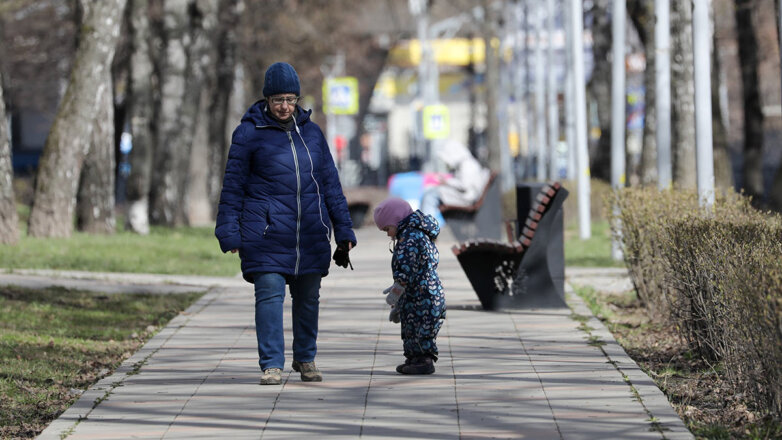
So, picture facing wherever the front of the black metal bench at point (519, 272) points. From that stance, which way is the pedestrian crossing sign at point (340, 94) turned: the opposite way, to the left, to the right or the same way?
to the left

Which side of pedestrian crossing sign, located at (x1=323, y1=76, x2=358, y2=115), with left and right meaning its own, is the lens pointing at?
front

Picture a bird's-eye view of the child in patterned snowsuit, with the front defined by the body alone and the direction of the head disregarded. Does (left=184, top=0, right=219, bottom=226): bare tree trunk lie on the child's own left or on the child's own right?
on the child's own right

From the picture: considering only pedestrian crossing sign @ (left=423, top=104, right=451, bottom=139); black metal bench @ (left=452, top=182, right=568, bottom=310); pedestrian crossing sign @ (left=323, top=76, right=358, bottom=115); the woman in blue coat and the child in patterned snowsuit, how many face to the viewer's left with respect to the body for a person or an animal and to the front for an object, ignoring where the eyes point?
2

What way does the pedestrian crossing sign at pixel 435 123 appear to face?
toward the camera

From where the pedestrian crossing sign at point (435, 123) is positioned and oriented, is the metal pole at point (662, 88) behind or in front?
in front

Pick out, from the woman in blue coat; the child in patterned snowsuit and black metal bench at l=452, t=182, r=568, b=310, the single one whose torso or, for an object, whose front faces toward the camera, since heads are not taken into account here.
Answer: the woman in blue coat

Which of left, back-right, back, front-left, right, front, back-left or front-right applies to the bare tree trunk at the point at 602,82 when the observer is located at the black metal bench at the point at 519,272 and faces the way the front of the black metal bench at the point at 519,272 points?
right

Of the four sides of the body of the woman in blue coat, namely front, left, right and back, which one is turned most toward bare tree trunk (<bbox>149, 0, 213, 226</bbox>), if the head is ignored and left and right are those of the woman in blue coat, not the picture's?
back

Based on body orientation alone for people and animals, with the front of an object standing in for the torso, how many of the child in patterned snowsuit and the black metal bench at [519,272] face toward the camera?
0

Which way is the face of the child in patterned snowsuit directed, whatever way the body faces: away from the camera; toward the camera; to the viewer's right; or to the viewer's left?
to the viewer's left

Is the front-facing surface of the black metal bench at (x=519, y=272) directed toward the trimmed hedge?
no

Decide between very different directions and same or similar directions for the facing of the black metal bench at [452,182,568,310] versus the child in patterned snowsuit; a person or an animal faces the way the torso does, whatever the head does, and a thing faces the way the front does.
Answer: same or similar directions

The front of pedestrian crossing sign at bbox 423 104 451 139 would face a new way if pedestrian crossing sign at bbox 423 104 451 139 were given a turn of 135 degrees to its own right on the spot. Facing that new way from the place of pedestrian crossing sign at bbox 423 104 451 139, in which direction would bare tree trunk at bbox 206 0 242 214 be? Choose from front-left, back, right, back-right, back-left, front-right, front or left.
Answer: left

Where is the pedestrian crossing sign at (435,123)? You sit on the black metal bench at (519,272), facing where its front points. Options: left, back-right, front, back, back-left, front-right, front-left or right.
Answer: right

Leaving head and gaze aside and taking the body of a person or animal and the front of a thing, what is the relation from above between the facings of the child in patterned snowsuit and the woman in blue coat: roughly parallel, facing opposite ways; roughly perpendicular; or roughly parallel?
roughly perpendicular
